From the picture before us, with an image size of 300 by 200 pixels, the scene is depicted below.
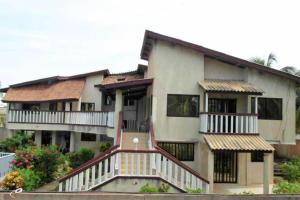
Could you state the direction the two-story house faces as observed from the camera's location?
facing the viewer

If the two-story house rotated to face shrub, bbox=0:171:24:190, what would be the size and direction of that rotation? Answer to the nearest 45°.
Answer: approximately 45° to its right

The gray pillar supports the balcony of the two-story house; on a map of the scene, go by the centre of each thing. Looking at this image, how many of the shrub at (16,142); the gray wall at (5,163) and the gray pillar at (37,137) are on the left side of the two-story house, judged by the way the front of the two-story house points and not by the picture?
0

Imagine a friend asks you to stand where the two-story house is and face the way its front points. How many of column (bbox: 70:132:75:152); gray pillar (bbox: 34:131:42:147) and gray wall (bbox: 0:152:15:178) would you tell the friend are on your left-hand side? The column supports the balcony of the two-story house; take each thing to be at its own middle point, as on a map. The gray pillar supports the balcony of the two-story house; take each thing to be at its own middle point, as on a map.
0

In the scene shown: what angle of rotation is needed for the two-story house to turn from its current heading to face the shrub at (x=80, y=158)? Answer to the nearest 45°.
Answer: approximately 135° to its right

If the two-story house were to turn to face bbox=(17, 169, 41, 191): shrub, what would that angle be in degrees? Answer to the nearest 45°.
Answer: approximately 90° to its right

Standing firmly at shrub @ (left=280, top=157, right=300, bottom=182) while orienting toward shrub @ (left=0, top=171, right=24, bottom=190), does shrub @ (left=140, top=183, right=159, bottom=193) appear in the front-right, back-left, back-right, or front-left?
front-left

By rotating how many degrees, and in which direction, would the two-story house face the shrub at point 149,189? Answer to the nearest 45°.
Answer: approximately 45° to its right

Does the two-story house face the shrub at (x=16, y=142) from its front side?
no
